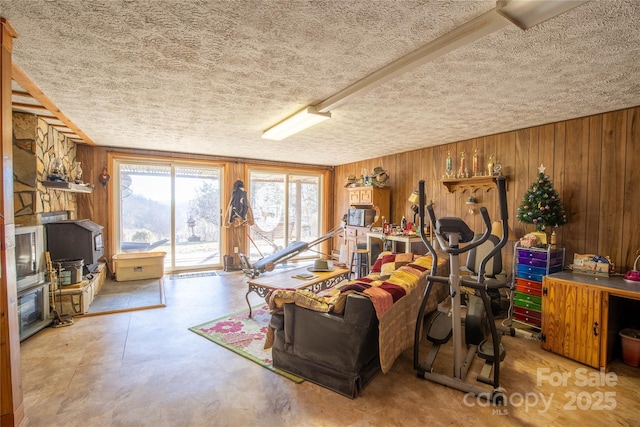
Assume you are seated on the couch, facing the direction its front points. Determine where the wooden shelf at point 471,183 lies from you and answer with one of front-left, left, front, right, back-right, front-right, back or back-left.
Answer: right

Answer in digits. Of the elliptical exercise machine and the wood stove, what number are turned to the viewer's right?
1

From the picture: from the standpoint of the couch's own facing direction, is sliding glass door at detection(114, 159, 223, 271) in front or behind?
in front

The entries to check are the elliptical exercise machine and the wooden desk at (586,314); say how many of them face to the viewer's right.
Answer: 0

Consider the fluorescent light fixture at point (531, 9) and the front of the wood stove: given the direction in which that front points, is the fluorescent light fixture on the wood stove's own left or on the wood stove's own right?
on the wood stove's own right

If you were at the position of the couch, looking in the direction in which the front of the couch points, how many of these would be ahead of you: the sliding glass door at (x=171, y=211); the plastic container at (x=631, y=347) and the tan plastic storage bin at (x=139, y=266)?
2

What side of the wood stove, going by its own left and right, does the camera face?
right

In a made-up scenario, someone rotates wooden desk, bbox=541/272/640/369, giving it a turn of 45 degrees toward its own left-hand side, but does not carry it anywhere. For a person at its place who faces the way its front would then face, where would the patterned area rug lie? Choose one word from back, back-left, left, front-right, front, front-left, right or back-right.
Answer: front-right

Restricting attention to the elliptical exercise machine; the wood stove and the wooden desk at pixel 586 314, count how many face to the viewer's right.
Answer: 1

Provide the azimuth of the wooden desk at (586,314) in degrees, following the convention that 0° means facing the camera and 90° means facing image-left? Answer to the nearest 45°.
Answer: approximately 45°

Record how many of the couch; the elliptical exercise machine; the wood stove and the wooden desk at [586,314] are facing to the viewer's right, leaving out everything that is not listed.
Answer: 1

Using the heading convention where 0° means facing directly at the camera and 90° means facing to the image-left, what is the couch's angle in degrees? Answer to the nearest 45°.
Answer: approximately 135°

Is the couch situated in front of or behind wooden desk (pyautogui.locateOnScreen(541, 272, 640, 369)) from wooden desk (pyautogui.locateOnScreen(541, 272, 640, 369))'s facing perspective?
in front
